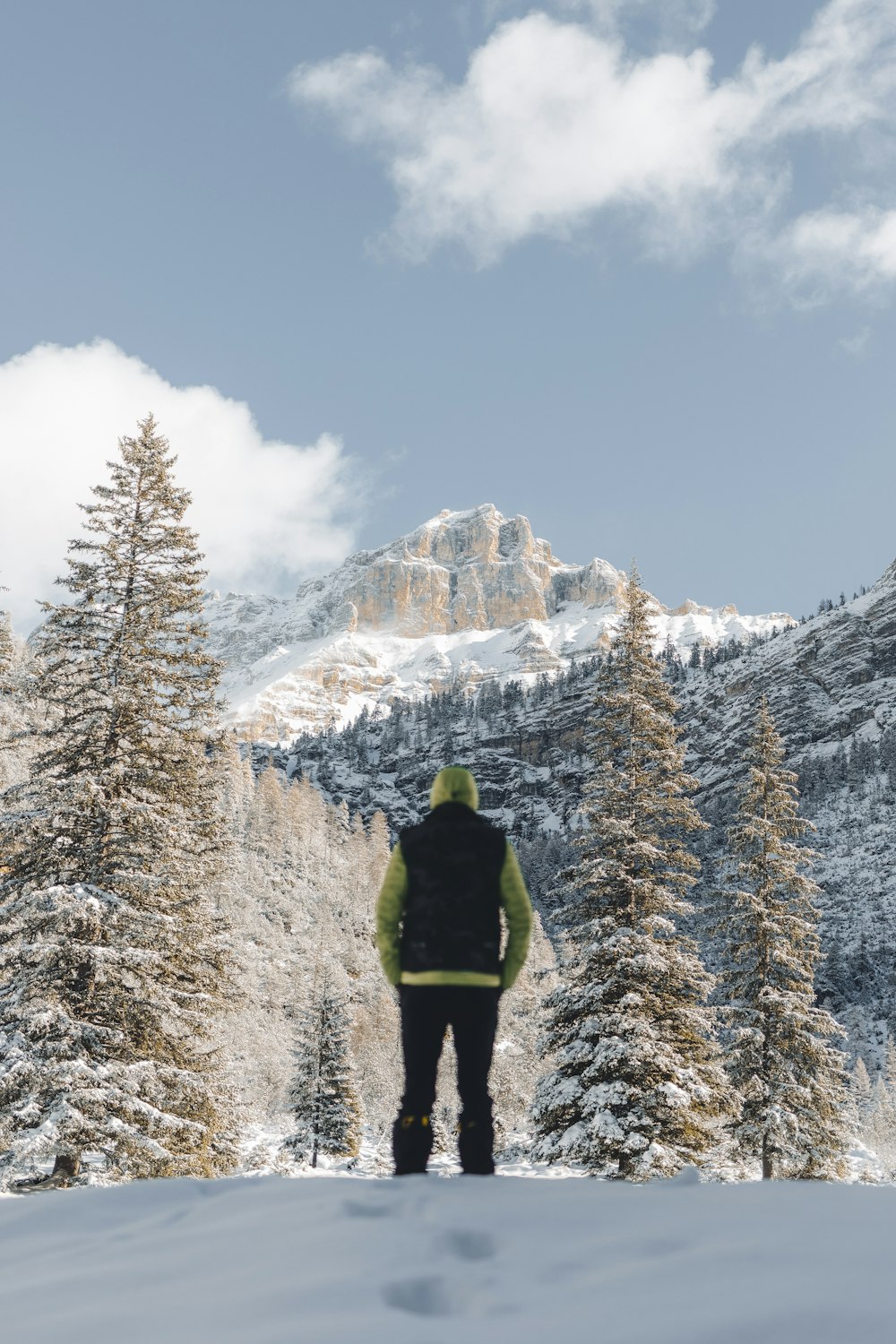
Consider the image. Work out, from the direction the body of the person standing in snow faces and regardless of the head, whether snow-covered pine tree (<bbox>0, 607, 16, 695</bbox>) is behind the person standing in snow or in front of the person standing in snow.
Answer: in front

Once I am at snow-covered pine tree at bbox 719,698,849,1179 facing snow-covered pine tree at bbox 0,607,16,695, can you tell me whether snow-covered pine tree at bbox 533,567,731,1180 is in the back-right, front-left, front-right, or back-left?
front-left

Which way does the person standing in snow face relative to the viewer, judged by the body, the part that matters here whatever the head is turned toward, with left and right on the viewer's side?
facing away from the viewer

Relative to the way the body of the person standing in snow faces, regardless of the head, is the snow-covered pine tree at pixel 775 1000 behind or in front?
in front

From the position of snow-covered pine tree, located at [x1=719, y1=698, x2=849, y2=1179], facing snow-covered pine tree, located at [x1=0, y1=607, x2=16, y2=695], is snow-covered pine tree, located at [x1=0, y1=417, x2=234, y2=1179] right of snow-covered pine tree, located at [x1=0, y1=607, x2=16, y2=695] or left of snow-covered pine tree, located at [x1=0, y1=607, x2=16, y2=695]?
left

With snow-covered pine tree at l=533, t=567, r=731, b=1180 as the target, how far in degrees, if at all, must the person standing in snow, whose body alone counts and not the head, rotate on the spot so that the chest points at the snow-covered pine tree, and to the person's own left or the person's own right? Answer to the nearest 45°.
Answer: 0° — they already face it

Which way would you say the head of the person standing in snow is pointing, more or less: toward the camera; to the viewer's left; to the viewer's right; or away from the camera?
away from the camera

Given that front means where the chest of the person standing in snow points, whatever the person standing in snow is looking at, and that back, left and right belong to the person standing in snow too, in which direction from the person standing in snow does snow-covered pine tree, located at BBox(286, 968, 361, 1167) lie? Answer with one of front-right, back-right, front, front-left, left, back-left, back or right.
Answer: front
